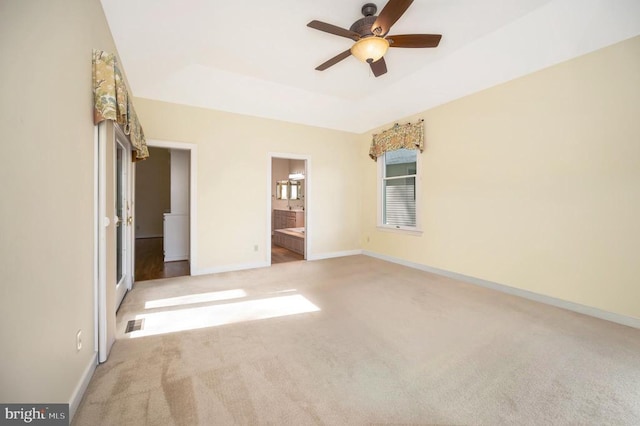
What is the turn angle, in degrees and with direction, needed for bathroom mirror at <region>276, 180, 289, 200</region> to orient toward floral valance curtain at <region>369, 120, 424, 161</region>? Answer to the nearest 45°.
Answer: approximately 45° to its left

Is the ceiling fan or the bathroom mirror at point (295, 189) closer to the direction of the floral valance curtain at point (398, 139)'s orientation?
the ceiling fan

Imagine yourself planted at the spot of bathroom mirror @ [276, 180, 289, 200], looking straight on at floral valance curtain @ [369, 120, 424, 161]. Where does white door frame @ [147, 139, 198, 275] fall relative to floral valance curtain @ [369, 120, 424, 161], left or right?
right

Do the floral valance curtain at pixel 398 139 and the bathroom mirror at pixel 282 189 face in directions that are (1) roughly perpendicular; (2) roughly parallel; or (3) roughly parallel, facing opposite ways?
roughly perpendicular

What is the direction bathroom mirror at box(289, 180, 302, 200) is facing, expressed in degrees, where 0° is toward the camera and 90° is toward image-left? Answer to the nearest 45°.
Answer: approximately 0°

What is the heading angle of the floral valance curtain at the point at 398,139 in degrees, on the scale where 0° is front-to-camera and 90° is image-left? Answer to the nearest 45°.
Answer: approximately 45°

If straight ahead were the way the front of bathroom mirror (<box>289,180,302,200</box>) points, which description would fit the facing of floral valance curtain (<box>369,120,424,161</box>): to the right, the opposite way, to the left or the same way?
to the right

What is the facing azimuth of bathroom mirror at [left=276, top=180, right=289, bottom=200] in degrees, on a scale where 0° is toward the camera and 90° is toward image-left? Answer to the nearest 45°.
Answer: approximately 0°

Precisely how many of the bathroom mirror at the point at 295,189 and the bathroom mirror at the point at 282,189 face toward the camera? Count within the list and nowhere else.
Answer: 2
